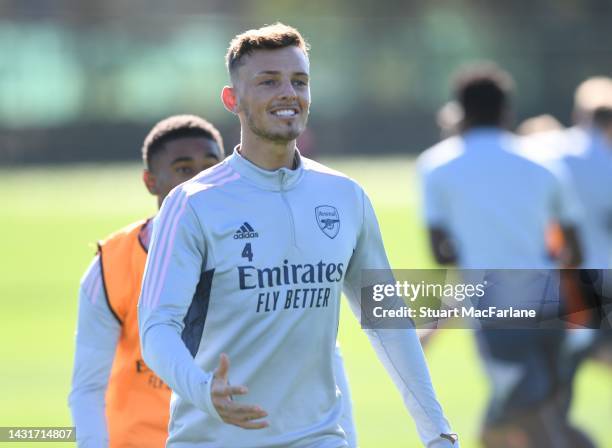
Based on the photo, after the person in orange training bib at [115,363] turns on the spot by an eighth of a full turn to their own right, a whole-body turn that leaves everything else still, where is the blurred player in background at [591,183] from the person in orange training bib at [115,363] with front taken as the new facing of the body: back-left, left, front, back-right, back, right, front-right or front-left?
back-left

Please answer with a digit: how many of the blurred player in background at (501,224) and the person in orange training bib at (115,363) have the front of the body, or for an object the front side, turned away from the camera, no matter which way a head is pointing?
1

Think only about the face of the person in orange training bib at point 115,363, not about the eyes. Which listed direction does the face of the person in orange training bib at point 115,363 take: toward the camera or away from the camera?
toward the camera

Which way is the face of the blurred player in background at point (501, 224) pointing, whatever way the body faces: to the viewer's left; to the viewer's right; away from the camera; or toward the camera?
away from the camera

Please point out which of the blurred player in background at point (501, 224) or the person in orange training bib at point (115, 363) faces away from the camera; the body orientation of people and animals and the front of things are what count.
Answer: the blurred player in background at point (501, 224)

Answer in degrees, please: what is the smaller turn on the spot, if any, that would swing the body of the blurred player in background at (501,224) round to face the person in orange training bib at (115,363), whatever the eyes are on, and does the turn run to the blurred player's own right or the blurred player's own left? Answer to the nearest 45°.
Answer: approximately 135° to the blurred player's own left

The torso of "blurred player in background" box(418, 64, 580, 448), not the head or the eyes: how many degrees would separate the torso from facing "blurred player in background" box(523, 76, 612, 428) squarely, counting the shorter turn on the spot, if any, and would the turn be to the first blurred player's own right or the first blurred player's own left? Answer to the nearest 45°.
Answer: approximately 45° to the first blurred player's own right

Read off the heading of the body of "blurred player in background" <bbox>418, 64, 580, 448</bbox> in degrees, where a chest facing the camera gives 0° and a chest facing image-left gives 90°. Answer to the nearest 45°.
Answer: approximately 180°

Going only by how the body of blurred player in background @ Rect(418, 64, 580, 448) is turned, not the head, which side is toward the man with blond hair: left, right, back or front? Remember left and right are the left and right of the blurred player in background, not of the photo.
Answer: back

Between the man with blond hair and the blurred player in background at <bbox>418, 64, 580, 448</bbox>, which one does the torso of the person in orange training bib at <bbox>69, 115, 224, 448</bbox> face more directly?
the man with blond hair

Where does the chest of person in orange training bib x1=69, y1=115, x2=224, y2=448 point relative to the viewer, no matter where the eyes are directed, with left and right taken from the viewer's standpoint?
facing the viewer and to the right of the viewer

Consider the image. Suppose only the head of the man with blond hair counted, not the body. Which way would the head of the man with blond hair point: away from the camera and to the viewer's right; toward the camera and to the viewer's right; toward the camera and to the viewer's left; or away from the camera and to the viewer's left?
toward the camera and to the viewer's right
